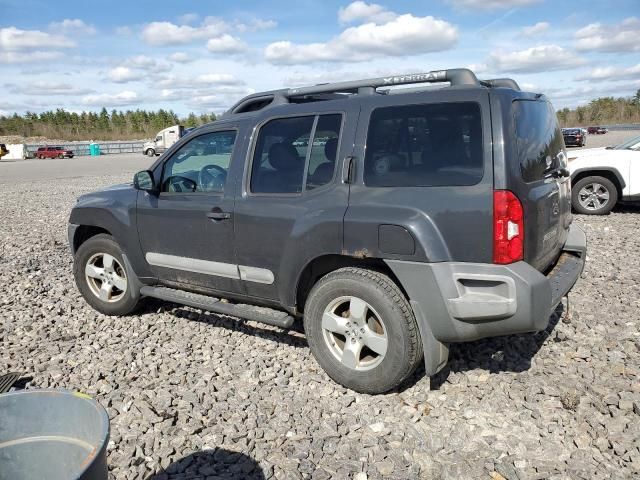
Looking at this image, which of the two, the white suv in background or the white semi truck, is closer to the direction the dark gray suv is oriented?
the white semi truck

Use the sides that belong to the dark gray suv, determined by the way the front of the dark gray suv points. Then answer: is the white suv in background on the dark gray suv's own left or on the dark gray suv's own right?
on the dark gray suv's own right

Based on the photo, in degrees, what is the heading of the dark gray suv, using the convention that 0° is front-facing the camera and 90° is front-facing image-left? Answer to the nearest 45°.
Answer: approximately 135°

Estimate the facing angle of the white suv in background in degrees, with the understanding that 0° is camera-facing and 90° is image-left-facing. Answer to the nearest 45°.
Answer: approximately 90°

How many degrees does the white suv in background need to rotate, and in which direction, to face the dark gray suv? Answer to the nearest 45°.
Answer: approximately 90° to its left

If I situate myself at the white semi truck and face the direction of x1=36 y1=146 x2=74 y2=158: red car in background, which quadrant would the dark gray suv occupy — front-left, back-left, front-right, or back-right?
back-left

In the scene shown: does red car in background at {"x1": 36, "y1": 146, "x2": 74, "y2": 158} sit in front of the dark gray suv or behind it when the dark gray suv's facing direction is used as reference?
in front

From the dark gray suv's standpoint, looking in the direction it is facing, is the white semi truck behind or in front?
in front
